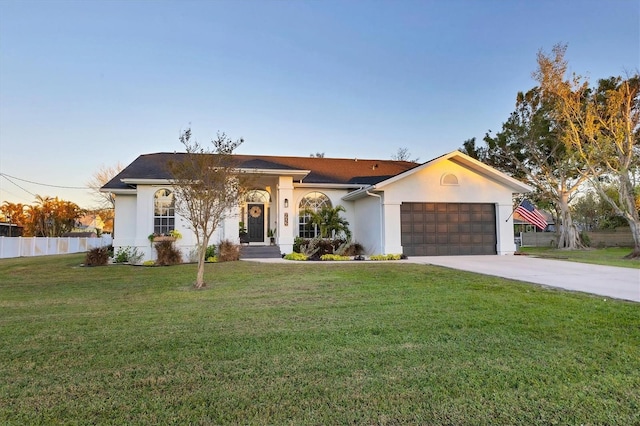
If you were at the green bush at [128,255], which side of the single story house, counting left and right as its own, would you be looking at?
right

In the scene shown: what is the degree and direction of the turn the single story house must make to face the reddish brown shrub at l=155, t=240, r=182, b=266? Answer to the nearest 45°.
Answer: approximately 90° to its right

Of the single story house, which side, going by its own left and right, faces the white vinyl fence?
right

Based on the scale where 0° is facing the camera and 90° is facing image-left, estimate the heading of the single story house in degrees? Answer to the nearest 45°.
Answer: approximately 0°

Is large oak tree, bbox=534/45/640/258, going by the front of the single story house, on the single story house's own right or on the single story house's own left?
on the single story house's own left

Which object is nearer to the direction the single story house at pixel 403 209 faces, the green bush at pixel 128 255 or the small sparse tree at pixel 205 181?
the small sparse tree

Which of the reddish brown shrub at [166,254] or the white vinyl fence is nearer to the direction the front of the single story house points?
the reddish brown shrub

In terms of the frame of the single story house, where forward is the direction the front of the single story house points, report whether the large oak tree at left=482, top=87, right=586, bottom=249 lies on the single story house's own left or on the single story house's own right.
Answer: on the single story house's own left

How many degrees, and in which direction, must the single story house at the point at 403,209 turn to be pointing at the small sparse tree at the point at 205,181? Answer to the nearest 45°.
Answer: approximately 45° to its right
